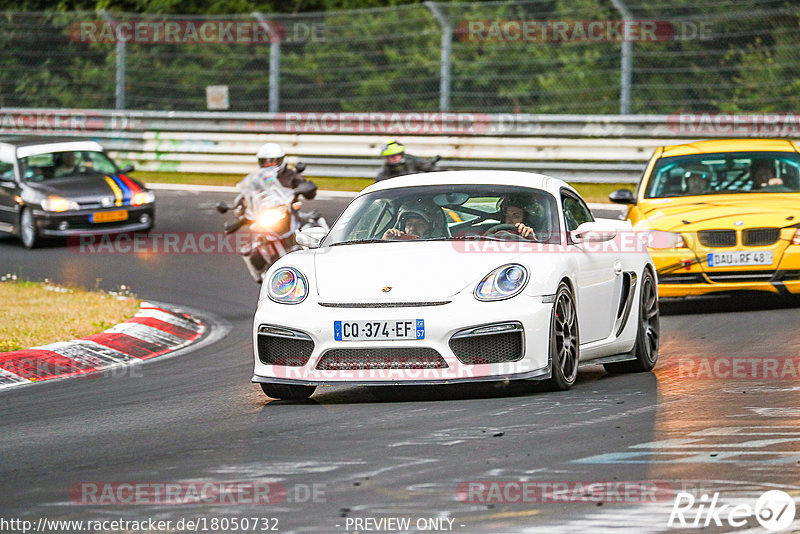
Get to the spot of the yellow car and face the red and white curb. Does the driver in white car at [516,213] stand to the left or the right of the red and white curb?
left

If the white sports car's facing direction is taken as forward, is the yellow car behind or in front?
behind

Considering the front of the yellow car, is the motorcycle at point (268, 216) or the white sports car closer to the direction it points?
the white sports car

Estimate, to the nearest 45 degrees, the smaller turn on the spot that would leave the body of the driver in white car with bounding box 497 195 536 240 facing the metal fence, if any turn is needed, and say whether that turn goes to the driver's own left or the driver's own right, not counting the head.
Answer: approximately 135° to the driver's own right

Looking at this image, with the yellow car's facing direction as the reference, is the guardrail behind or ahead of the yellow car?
behind

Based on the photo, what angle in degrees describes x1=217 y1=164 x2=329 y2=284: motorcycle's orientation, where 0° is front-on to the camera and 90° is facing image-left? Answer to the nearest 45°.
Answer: approximately 0°

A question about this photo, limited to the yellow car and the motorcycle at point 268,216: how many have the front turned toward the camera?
2

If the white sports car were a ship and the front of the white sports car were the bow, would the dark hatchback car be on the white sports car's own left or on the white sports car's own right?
on the white sports car's own right

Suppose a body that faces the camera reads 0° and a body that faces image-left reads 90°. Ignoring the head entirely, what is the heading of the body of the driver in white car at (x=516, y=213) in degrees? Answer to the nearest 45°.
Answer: approximately 45°
